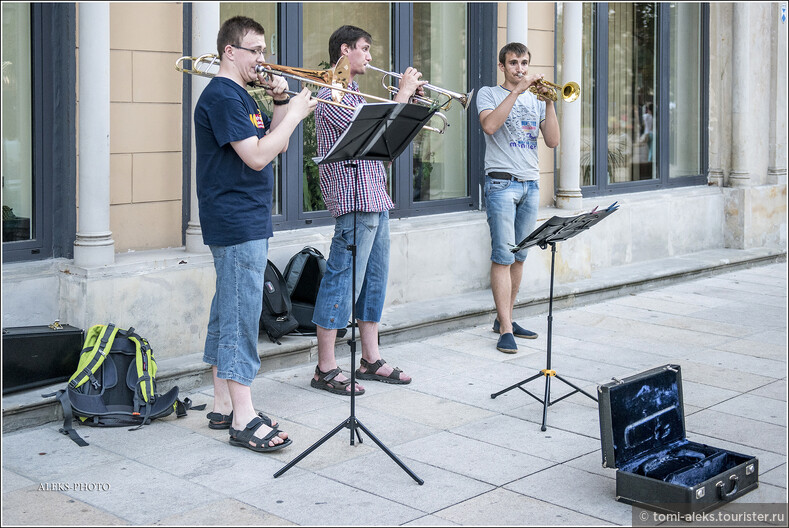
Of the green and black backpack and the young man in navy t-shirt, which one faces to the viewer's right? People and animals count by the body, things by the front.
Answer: the young man in navy t-shirt

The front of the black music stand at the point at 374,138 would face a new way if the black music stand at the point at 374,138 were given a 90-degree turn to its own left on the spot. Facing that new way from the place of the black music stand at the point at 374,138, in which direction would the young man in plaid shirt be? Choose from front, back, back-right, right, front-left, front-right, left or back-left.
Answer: back-right

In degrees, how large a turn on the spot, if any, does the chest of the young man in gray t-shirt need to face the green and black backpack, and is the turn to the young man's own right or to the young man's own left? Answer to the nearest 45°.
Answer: approximately 90° to the young man's own right

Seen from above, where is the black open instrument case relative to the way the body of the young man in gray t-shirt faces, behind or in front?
in front

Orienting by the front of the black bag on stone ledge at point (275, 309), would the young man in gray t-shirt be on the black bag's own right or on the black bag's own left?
on the black bag's own left

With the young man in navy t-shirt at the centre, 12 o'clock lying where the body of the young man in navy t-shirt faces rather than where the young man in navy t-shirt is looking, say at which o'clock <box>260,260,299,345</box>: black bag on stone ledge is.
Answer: The black bag on stone ledge is roughly at 9 o'clock from the young man in navy t-shirt.

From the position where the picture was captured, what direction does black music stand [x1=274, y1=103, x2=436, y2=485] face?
facing away from the viewer and to the left of the viewer

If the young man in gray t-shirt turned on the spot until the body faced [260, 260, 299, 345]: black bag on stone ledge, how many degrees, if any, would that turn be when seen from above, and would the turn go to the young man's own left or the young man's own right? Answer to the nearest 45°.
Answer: approximately 90° to the young man's own right

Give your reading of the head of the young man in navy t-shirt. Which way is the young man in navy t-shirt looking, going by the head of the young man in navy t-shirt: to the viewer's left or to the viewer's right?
to the viewer's right

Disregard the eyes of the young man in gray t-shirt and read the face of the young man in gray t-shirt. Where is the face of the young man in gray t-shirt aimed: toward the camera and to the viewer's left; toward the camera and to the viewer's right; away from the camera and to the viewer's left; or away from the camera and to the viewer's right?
toward the camera and to the viewer's right

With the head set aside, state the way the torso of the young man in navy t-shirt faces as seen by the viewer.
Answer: to the viewer's right

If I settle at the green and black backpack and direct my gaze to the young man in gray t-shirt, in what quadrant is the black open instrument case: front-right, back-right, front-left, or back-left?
front-right
